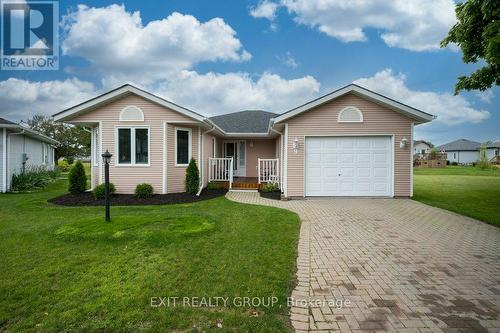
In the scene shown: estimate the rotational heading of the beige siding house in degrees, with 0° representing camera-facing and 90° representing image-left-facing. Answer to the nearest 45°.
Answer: approximately 0°

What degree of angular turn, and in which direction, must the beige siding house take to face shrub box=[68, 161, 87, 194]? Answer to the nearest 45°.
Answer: approximately 90° to its right

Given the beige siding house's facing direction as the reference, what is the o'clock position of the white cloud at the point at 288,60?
The white cloud is roughly at 6 o'clock from the beige siding house.

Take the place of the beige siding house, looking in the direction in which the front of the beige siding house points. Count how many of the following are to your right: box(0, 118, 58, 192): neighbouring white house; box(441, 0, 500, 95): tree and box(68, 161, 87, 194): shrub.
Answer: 2

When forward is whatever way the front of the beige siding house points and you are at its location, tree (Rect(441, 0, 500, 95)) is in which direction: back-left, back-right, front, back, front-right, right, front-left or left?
left

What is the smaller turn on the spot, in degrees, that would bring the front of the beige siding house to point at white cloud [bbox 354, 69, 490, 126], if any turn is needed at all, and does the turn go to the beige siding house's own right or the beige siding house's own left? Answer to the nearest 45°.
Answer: approximately 135° to the beige siding house's own left

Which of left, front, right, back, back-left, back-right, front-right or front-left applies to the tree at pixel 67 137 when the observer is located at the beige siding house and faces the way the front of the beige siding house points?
back-right

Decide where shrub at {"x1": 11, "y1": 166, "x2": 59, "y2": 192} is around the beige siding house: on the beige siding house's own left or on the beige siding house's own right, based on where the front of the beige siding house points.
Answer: on the beige siding house's own right

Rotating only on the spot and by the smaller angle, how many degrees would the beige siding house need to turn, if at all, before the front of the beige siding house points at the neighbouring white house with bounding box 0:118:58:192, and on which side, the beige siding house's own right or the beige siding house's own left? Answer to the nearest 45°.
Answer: approximately 90° to the beige siding house's own right
